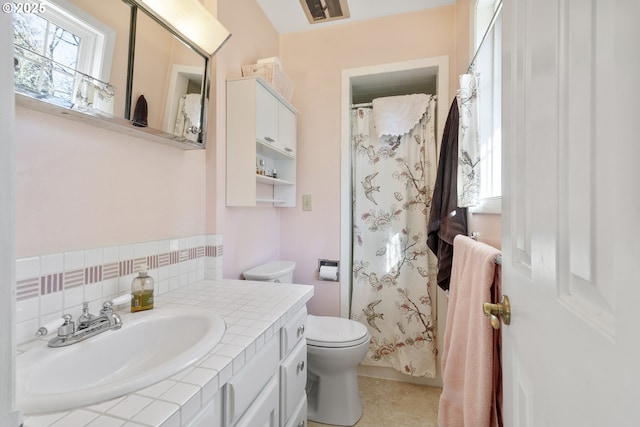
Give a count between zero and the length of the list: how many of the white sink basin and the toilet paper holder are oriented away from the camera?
0

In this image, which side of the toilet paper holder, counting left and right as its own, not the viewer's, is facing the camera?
front

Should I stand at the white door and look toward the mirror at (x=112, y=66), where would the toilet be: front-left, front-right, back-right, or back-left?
front-right

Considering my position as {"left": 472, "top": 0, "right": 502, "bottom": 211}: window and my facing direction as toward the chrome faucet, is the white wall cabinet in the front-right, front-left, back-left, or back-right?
front-right

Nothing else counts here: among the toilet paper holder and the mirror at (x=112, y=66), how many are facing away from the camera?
0

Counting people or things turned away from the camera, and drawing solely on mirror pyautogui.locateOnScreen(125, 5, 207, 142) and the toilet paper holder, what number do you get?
0

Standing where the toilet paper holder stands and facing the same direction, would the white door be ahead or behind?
ahead

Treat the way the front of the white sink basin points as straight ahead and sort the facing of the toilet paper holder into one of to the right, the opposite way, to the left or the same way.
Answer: to the right

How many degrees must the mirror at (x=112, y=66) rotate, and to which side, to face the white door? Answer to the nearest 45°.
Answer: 0° — it already faces it

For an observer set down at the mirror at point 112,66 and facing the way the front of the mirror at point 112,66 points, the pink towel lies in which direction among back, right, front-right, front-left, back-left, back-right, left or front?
front

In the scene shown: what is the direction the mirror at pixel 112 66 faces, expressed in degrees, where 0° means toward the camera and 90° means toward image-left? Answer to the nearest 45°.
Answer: approximately 315°

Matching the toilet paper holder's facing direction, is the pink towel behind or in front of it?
in front

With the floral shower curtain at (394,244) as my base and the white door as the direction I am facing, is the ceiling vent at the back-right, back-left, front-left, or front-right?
front-right

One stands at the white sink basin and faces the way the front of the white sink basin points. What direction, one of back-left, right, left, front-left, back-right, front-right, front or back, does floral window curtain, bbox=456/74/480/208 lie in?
front-left
